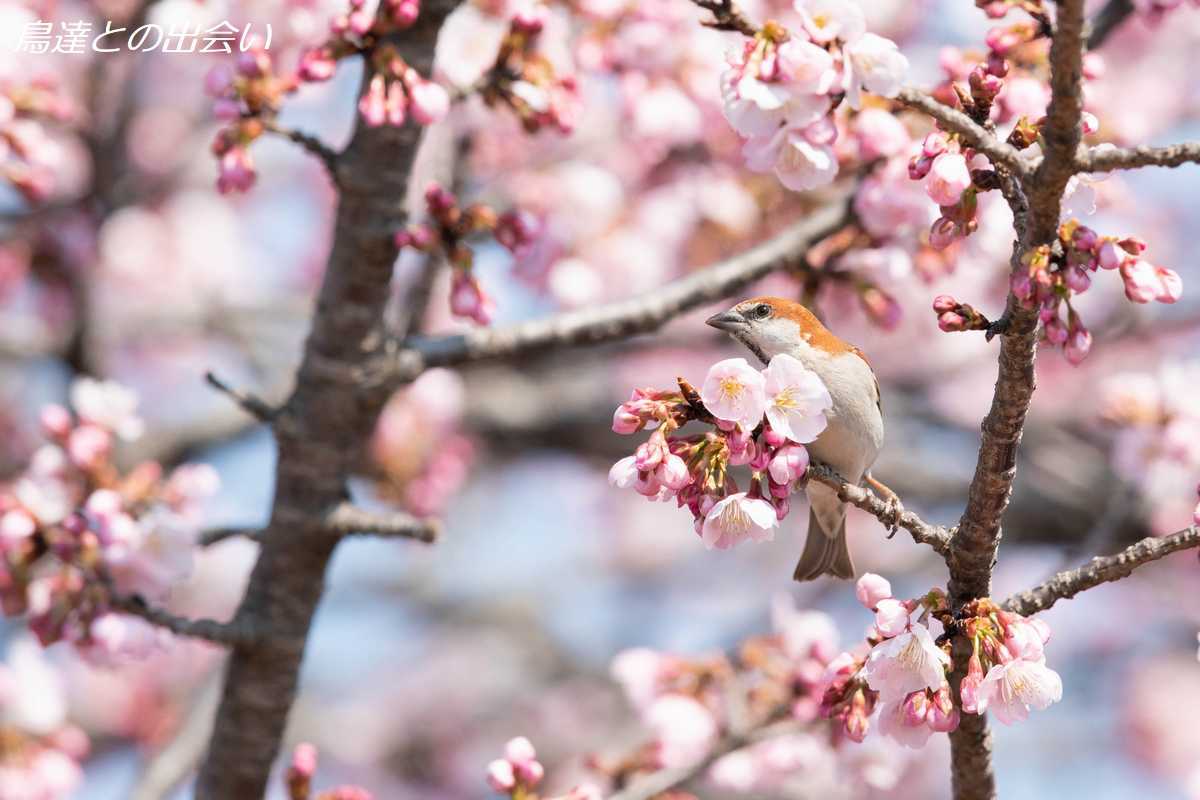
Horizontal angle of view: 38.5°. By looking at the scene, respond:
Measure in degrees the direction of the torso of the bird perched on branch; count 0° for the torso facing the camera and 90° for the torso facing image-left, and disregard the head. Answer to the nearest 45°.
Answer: approximately 45°
